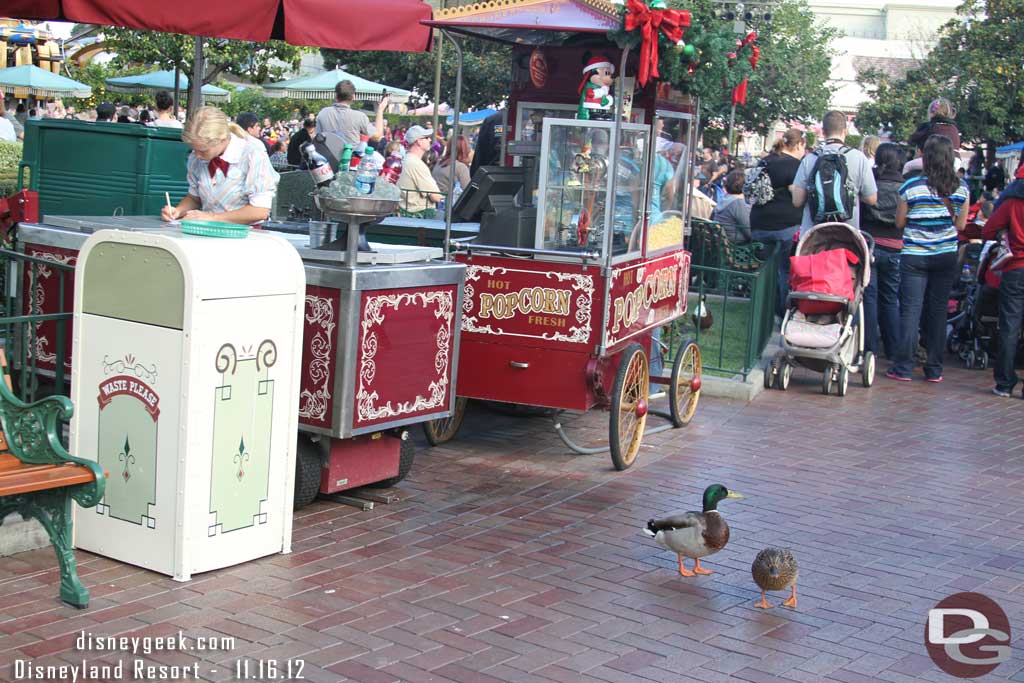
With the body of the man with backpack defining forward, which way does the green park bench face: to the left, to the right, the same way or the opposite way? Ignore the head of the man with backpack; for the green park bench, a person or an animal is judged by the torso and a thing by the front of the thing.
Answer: to the right

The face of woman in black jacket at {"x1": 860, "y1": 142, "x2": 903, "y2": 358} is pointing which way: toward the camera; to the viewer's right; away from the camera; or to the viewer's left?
away from the camera

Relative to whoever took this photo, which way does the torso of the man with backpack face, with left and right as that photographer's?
facing away from the viewer

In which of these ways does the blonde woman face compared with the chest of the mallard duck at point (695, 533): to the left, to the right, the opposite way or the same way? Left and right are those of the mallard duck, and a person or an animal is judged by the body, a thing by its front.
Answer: to the right

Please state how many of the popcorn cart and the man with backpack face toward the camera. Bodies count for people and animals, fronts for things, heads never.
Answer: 1

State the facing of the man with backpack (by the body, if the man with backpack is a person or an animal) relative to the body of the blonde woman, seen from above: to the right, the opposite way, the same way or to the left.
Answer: the opposite way

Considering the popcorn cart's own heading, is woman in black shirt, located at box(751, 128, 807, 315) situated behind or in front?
behind

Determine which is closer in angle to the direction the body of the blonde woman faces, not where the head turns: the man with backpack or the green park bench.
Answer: the green park bench

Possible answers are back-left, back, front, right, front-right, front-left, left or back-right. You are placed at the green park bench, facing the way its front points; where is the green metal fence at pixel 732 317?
left

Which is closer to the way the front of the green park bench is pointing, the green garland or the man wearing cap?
the green garland

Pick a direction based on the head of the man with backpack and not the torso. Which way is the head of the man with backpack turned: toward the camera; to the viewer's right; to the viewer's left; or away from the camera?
away from the camera

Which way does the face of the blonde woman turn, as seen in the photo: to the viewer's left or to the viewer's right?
to the viewer's left

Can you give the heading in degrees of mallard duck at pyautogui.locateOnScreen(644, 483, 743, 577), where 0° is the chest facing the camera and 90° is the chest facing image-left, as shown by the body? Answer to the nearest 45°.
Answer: approximately 270°

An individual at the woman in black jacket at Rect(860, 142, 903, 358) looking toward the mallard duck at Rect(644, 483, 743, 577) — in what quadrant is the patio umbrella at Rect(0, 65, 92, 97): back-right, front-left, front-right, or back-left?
back-right

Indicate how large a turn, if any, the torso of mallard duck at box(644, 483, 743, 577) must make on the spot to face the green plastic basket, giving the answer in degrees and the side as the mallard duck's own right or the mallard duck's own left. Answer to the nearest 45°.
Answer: approximately 180°
